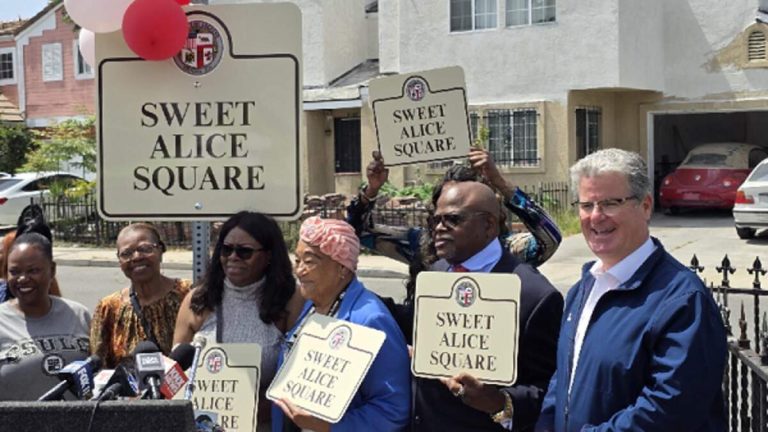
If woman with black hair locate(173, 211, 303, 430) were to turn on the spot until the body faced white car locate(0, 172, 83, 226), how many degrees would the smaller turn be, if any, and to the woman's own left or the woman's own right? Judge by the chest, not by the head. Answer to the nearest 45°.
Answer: approximately 135° to the woman's own right

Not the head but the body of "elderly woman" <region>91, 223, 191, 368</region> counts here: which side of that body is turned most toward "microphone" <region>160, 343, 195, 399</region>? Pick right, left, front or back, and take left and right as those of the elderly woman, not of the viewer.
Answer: front

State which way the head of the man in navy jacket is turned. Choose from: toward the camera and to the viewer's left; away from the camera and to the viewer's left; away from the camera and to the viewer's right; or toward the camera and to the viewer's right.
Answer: toward the camera and to the viewer's left

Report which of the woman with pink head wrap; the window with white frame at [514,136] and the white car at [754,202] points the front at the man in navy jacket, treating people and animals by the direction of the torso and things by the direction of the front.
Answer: the window with white frame

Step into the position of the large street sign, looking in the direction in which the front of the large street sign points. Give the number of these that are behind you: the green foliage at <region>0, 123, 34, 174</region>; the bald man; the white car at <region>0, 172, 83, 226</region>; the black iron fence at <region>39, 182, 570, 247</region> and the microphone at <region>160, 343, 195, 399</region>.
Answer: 3

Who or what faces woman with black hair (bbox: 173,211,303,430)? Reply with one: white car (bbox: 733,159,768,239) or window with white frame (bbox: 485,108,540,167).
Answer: the window with white frame

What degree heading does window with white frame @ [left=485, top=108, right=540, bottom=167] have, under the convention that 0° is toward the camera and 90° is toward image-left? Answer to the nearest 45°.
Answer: approximately 0°

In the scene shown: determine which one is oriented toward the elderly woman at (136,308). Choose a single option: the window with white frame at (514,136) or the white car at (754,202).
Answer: the window with white frame

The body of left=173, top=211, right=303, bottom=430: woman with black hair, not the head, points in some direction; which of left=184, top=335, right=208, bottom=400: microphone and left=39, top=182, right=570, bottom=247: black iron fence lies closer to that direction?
the microphone
